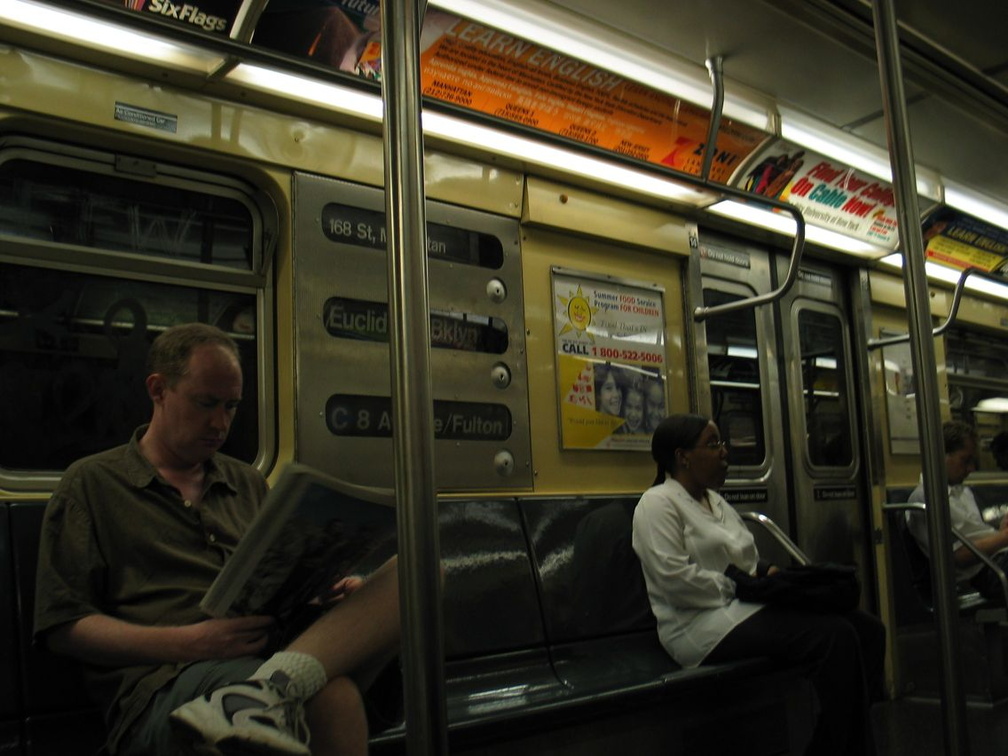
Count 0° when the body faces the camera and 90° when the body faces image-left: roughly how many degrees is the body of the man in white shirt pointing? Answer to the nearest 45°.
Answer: approximately 270°

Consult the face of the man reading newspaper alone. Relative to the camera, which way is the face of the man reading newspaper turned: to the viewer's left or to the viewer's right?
to the viewer's right

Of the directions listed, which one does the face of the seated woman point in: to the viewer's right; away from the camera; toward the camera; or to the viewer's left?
to the viewer's right

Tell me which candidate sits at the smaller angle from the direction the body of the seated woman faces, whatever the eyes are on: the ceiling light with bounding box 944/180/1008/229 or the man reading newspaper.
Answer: the ceiling light

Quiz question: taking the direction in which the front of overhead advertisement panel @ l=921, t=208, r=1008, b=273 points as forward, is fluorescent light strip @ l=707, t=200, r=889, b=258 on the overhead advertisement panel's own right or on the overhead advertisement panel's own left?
on the overhead advertisement panel's own right

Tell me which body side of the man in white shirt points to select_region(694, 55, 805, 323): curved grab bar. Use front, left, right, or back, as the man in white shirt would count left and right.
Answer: right

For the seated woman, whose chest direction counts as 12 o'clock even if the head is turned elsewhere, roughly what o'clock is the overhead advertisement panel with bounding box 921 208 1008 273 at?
The overhead advertisement panel is roughly at 10 o'clock from the seated woman.

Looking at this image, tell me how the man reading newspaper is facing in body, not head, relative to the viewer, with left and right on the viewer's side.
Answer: facing the viewer and to the right of the viewer

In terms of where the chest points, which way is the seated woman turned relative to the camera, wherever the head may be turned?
to the viewer's right
